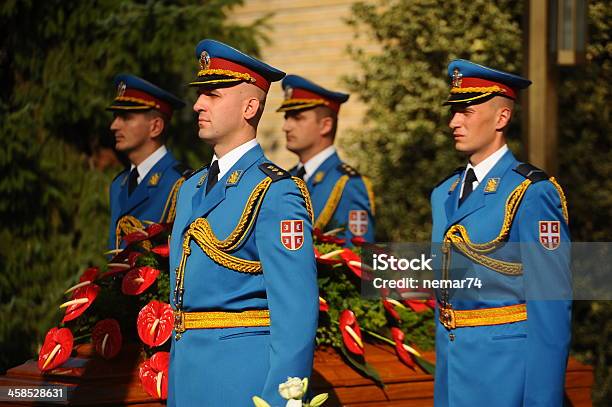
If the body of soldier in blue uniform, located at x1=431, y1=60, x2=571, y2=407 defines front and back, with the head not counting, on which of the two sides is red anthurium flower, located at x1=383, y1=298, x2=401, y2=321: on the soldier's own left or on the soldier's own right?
on the soldier's own right

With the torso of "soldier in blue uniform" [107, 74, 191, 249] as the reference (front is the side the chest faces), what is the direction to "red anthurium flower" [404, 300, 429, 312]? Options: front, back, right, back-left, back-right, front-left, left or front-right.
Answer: left

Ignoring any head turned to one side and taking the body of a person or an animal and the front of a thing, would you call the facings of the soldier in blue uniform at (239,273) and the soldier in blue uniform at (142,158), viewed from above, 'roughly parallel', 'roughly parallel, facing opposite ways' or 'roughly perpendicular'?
roughly parallel

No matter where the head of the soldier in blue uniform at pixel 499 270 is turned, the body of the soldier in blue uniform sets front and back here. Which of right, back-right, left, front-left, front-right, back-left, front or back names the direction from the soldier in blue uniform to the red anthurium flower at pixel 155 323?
front-right

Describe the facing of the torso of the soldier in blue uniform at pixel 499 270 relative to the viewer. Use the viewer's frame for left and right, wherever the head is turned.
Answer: facing the viewer and to the left of the viewer

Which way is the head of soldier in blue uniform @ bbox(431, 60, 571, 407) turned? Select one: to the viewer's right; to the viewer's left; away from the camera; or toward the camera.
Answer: to the viewer's left

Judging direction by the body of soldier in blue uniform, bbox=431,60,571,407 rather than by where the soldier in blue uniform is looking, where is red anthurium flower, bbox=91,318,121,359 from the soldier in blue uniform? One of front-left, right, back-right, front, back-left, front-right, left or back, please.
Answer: front-right

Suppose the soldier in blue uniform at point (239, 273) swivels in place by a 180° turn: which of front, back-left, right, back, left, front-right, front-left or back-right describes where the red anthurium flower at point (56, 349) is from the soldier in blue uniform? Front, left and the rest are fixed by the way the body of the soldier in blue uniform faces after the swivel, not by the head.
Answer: left

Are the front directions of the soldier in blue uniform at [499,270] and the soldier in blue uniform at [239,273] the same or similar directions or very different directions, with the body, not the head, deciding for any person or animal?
same or similar directions

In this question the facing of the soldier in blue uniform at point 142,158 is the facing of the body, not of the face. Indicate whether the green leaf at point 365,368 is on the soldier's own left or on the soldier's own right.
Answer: on the soldier's own left

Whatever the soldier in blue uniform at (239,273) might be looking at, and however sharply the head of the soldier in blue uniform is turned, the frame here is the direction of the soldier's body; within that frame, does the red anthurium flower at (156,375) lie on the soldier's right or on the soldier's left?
on the soldier's right
